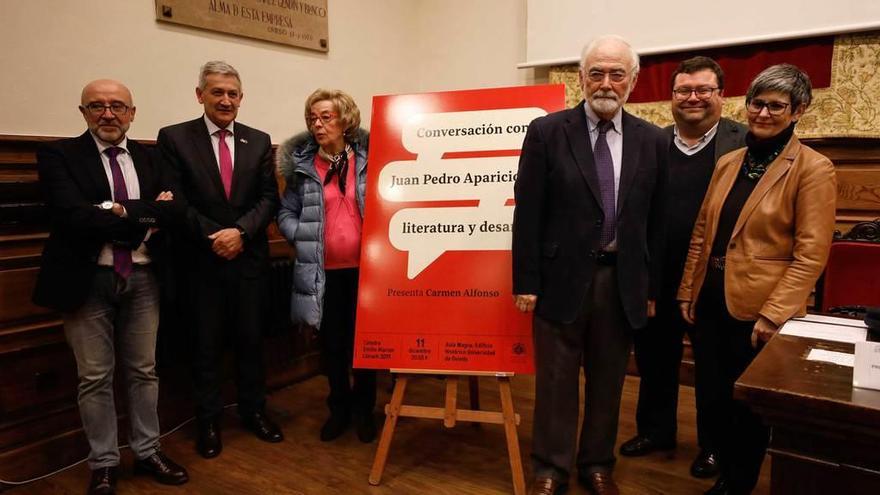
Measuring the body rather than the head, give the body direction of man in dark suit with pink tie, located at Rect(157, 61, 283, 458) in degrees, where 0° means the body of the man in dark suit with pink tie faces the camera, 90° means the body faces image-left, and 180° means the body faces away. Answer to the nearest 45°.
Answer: approximately 0°

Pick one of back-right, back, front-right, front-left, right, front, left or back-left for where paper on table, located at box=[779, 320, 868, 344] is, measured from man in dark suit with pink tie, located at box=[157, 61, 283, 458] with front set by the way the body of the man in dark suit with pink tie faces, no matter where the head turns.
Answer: front-left

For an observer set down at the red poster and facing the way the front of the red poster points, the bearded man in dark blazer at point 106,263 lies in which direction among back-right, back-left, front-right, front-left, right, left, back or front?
right

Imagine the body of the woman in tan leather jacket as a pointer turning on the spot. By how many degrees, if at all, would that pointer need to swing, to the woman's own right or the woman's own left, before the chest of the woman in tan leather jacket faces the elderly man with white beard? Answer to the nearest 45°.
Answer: approximately 45° to the woman's own right

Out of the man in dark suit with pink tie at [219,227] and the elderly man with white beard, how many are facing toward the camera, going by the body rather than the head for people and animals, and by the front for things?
2

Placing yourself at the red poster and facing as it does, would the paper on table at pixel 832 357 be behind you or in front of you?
in front

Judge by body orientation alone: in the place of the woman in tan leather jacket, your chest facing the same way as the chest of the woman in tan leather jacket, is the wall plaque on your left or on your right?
on your right

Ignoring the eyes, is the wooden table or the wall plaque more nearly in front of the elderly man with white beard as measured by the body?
the wooden table
